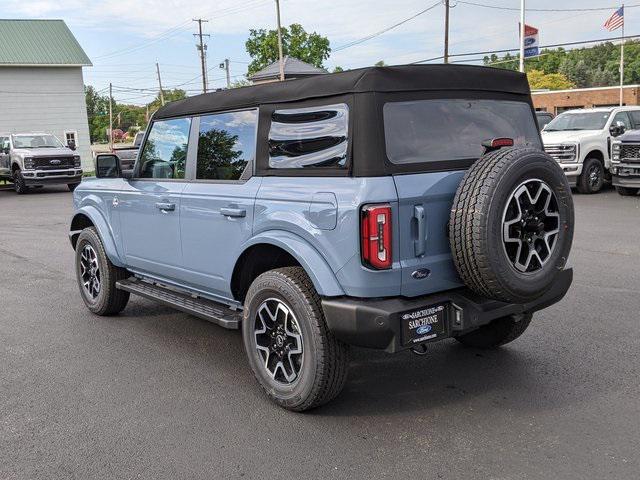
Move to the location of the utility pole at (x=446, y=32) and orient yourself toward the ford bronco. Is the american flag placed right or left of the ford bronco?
left

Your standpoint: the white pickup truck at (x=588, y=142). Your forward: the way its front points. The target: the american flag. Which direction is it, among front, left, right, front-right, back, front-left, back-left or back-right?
back-right

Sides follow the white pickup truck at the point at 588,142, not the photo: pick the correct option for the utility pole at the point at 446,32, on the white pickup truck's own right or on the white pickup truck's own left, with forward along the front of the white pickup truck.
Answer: on the white pickup truck's own right

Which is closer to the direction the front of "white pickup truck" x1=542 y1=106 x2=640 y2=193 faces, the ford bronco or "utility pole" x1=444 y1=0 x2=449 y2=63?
the ford bronco

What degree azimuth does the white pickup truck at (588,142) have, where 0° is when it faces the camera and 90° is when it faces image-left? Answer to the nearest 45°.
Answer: approximately 45°

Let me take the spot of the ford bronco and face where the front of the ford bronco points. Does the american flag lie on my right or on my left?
on my right

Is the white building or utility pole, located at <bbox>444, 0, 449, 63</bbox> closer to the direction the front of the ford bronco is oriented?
the white building

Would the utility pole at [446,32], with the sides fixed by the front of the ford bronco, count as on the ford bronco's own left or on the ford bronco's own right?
on the ford bronco's own right

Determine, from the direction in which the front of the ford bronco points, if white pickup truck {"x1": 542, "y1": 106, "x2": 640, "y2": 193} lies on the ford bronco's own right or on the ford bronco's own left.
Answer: on the ford bronco's own right

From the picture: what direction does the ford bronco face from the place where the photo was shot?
facing away from the viewer and to the left of the viewer
